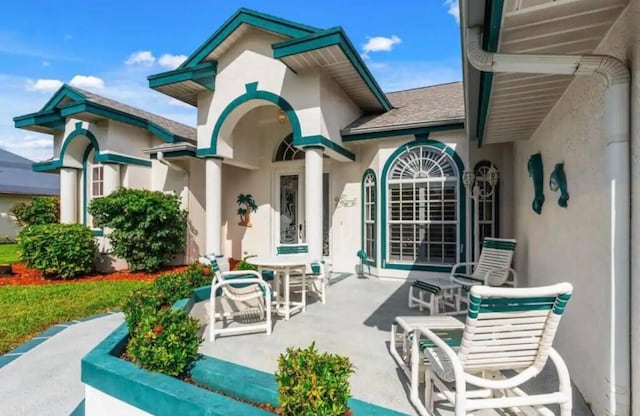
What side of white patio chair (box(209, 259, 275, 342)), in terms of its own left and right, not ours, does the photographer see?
right

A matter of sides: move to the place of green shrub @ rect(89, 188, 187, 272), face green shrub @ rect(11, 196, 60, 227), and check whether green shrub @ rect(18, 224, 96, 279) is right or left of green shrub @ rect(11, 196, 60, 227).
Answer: left

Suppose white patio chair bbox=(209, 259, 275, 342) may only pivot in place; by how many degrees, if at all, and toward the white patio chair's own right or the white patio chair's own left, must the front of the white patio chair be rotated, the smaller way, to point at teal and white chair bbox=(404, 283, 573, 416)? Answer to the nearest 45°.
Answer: approximately 45° to the white patio chair's own right

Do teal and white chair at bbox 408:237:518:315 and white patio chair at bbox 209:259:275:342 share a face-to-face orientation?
yes

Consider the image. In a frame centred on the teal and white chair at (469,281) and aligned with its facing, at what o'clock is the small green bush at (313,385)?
The small green bush is roughly at 11 o'clock from the teal and white chair.

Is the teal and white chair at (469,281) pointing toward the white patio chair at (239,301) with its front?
yes

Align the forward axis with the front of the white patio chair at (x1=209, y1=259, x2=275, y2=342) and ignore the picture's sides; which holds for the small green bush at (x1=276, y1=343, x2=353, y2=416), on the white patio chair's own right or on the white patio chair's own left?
on the white patio chair's own right

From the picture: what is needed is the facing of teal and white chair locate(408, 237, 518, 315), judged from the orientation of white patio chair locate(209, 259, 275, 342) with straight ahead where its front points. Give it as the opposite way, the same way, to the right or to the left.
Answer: the opposite way

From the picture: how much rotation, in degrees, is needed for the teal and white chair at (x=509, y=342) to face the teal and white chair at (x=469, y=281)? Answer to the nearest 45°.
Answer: approximately 45° to its right

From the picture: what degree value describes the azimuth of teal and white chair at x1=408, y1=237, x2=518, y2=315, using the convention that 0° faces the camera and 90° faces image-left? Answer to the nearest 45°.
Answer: approximately 45°

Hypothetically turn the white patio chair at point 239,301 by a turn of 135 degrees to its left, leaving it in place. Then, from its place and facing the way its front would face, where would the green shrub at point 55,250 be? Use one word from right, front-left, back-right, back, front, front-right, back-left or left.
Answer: front
